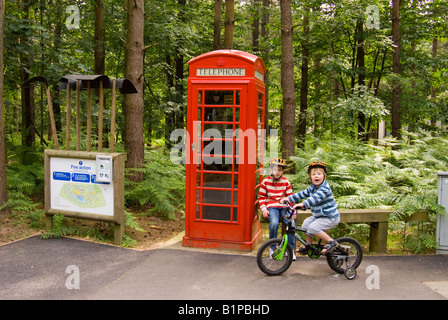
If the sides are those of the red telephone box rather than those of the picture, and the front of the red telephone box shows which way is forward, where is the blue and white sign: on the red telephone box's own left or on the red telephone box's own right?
on the red telephone box's own right

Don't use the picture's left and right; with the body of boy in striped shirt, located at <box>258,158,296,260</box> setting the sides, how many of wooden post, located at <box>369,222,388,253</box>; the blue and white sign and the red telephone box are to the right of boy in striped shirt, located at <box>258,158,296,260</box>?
2

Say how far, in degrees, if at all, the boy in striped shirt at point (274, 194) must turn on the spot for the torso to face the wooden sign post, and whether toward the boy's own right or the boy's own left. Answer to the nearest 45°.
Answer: approximately 90° to the boy's own right

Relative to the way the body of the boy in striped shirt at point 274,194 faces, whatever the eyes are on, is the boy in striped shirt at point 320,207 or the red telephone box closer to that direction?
the boy in striped shirt

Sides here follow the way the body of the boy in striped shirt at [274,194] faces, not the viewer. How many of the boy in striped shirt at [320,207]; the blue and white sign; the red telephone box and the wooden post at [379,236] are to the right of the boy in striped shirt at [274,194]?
2

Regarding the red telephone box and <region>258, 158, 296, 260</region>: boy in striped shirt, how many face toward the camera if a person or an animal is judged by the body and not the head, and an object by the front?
2

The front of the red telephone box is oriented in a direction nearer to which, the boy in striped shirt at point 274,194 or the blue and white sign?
the boy in striped shirt

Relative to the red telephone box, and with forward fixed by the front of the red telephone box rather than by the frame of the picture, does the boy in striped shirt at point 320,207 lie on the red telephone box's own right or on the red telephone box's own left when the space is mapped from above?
on the red telephone box's own left

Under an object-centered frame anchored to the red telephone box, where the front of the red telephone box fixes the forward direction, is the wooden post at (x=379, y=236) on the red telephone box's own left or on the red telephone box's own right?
on the red telephone box's own left

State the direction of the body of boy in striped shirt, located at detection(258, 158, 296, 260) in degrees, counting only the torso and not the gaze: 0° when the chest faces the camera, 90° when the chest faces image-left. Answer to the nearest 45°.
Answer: approximately 0°

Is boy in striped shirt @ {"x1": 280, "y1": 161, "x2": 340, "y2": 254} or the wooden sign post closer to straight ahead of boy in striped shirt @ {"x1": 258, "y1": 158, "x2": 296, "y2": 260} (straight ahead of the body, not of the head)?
the boy in striped shirt

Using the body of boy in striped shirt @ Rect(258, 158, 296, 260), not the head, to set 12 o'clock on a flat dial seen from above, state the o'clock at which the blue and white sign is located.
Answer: The blue and white sign is roughly at 3 o'clock from the boy in striped shirt.
